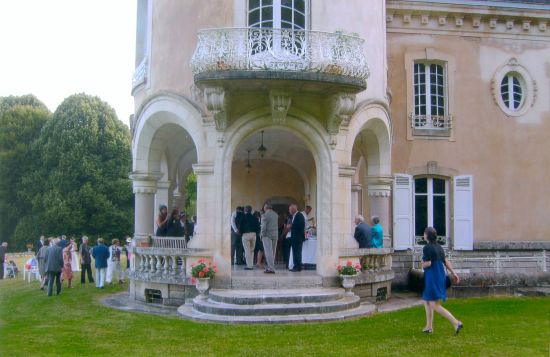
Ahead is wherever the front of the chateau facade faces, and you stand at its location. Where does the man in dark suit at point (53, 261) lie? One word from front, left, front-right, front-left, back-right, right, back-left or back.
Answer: right

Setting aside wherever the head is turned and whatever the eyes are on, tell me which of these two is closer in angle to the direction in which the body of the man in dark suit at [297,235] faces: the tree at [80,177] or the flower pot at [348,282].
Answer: the tree

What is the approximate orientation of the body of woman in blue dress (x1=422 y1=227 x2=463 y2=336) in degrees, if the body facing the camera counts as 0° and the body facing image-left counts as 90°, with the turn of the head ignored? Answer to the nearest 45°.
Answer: approximately 90°

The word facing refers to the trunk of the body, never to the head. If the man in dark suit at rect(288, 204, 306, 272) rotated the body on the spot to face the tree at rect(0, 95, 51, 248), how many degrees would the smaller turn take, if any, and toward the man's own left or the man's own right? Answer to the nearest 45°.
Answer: approximately 45° to the man's own right

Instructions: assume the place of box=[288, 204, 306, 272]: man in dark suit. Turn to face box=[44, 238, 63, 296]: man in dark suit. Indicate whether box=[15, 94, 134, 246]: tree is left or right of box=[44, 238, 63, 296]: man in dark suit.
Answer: right

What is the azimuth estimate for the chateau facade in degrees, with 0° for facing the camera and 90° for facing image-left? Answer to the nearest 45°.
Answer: approximately 0°

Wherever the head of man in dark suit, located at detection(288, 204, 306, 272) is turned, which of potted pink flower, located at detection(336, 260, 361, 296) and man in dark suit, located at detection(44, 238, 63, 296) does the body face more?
the man in dark suit

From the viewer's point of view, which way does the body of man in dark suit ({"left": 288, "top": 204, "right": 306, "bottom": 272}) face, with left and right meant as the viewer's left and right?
facing to the left of the viewer

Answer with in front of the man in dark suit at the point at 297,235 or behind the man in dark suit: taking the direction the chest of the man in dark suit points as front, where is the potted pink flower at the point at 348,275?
behind
